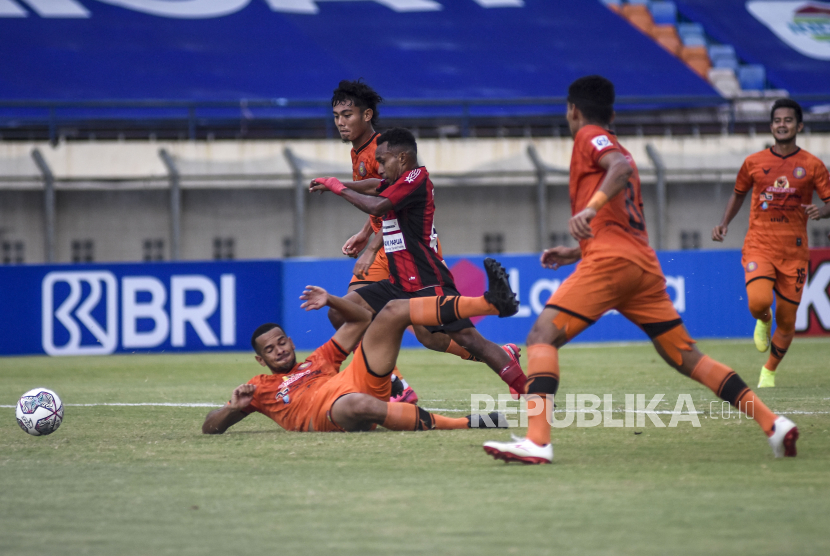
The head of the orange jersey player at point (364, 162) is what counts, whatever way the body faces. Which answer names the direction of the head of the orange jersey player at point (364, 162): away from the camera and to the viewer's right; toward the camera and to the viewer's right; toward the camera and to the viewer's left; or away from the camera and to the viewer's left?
toward the camera and to the viewer's left

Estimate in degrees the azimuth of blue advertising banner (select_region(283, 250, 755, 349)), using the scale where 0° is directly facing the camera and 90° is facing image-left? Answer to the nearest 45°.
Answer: approximately 0°

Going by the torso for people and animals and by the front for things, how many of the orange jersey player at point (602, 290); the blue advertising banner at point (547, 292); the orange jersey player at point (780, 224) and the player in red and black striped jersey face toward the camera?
2

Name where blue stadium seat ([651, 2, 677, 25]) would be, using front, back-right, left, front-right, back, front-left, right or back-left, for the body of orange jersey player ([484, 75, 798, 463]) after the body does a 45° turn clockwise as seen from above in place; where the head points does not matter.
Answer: front

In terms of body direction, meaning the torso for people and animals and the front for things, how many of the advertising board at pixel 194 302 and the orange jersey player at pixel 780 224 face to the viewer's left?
0

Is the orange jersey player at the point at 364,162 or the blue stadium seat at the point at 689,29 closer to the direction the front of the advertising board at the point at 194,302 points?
the orange jersey player

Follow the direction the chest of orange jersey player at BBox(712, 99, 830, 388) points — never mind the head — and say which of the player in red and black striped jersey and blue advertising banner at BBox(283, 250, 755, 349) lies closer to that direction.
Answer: the player in red and black striped jersey

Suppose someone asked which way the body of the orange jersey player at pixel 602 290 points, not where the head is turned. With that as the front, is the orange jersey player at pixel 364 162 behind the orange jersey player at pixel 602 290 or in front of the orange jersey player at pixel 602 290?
in front

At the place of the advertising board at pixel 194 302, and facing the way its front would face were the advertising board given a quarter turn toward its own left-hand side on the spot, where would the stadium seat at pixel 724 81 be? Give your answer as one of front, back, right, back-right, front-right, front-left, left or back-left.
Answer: front-left

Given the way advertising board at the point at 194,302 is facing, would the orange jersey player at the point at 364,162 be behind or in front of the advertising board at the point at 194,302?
in front

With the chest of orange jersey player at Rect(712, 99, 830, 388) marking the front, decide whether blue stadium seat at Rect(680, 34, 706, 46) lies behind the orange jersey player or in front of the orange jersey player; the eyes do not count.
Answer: behind

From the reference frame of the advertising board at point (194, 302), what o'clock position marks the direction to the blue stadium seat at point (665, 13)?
The blue stadium seat is roughly at 7 o'clock from the advertising board.

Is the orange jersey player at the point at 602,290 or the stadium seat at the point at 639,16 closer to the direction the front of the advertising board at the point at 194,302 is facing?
the orange jersey player

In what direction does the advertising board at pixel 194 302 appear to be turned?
toward the camera

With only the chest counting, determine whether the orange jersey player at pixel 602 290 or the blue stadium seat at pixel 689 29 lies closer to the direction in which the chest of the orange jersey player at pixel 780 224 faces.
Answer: the orange jersey player
